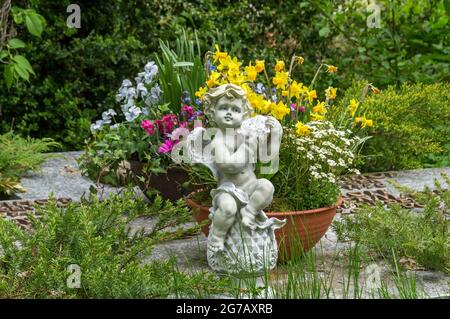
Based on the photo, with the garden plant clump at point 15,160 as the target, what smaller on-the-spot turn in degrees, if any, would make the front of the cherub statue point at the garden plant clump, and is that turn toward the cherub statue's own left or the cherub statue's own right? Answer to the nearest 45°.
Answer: approximately 135° to the cherub statue's own right

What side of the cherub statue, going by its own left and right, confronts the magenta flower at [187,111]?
back

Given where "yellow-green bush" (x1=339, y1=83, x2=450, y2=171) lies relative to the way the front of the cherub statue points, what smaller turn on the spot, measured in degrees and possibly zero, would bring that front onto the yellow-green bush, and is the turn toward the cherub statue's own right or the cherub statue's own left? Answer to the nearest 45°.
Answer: approximately 135° to the cherub statue's own left

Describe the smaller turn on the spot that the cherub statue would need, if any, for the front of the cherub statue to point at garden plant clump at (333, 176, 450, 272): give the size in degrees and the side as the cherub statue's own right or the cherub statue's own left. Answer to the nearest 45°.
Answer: approximately 90° to the cherub statue's own left

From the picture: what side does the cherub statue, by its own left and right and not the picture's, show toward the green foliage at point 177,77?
back

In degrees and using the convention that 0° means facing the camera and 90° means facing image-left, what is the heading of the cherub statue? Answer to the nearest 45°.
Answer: approximately 0°

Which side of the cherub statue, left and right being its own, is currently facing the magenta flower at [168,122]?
back

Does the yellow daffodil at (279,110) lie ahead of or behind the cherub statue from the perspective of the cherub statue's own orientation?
behind

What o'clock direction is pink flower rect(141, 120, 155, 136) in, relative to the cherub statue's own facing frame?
The pink flower is roughly at 5 o'clock from the cherub statue.

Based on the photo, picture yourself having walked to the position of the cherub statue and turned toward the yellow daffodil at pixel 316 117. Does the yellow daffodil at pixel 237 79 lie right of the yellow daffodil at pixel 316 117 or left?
left

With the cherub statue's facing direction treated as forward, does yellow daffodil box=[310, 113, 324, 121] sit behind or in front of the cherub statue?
behind

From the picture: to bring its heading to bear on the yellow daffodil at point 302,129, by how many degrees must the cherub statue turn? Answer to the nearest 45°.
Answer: approximately 135° to its left
